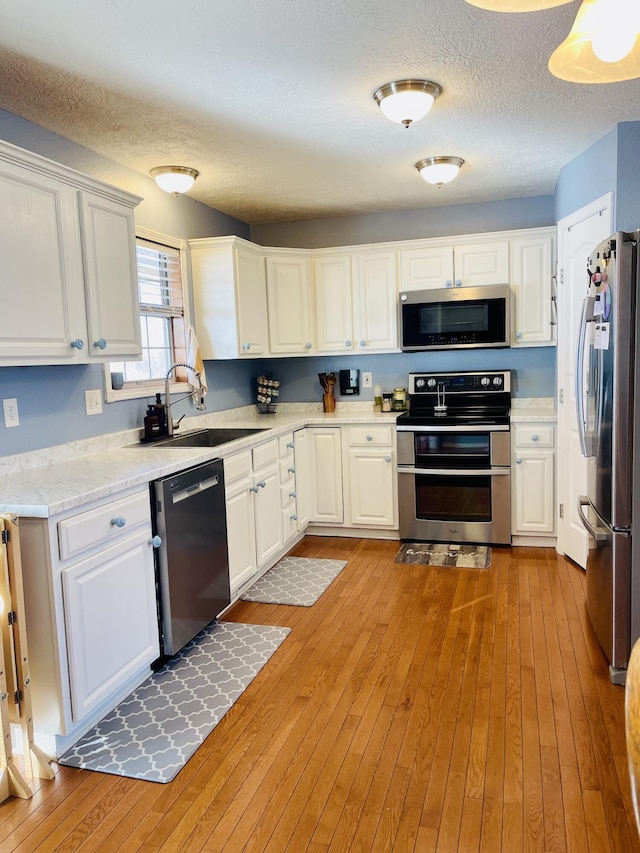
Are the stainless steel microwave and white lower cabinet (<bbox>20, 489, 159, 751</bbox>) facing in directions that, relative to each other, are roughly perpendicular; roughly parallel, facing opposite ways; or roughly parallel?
roughly perpendicular

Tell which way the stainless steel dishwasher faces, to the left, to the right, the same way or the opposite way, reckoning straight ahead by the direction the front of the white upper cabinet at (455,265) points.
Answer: to the left

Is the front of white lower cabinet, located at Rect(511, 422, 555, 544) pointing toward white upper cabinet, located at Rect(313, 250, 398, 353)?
no

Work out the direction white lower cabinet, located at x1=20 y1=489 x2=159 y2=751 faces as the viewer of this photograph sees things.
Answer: facing the viewer and to the right of the viewer

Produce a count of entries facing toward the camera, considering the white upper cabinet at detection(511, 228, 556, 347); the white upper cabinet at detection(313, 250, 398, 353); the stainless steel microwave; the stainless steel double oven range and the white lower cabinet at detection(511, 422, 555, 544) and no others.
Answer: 5

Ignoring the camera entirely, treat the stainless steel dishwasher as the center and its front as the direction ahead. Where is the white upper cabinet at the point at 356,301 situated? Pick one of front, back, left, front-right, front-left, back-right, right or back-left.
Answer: left

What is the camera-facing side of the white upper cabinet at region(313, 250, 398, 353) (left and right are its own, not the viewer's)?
front

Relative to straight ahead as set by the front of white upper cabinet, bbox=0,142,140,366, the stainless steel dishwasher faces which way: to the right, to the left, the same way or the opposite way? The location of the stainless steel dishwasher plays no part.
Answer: the same way

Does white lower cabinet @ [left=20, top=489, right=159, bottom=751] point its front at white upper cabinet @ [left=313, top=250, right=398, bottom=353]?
no

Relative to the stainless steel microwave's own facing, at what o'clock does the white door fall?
The white door is roughly at 10 o'clock from the stainless steel microwave.

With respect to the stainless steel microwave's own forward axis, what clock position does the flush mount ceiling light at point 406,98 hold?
The flush mount ceiling light is roughly at 12 o'clock from the stainless steel microwave.

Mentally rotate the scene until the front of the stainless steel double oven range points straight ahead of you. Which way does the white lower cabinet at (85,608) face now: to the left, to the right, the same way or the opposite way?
to the left

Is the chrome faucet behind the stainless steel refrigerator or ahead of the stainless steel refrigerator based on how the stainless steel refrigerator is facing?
ahead

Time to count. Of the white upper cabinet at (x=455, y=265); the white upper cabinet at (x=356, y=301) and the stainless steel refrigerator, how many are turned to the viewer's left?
1

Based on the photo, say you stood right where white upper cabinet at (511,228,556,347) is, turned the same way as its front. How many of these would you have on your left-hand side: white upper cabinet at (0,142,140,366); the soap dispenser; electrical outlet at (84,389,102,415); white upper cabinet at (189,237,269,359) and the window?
0

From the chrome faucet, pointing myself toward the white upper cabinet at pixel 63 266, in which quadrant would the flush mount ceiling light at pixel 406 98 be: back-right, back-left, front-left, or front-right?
front-left
